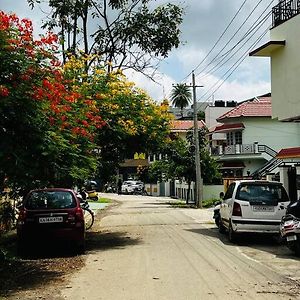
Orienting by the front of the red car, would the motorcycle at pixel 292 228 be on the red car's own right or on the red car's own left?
on the red car's own right

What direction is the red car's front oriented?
away from the camera

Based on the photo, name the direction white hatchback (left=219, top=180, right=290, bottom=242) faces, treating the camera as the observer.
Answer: facing away from the viewer

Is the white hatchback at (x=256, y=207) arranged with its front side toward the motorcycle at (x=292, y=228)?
no

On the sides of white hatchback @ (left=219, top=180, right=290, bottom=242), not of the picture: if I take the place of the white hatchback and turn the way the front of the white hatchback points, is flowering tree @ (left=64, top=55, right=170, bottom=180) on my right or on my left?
on my left

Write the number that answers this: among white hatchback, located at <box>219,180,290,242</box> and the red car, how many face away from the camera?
2

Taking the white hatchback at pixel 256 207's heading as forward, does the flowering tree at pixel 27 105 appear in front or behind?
behind

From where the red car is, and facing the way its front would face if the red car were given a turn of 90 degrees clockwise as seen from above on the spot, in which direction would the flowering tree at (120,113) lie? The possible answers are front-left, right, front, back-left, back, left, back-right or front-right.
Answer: front-left

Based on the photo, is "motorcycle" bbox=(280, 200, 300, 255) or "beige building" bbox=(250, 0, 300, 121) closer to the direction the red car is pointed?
the beige building

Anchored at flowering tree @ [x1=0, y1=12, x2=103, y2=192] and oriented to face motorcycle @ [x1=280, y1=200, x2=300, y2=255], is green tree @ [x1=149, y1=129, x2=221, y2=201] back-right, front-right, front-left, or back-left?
front-left

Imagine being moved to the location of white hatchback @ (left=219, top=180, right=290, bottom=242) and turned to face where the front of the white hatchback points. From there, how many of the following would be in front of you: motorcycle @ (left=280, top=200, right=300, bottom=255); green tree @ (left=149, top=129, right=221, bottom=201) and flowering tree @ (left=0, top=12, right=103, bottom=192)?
1
